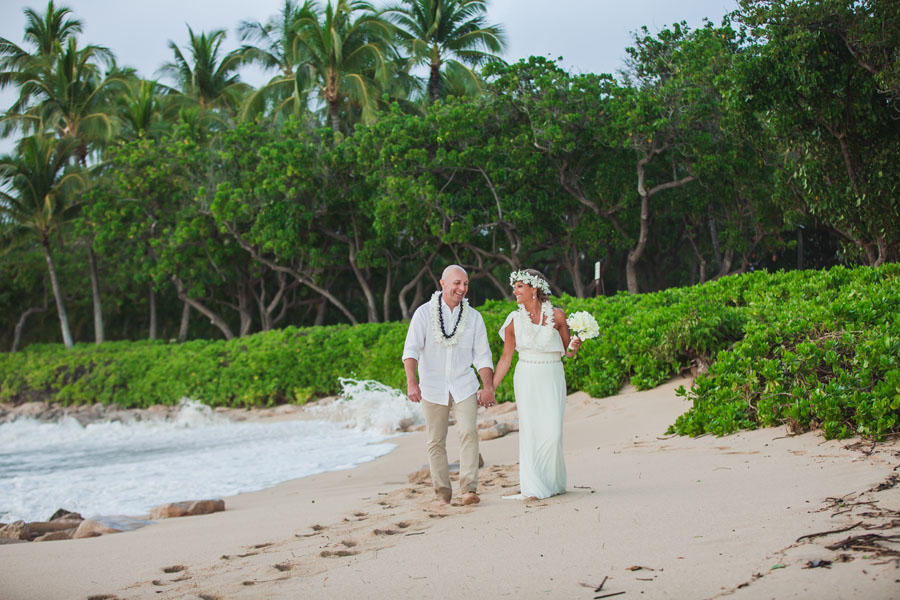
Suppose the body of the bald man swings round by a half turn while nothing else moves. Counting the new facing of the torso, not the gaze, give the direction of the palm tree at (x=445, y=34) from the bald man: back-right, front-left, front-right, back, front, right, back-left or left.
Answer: front

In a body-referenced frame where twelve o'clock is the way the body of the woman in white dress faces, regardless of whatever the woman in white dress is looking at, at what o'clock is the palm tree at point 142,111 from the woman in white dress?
The palm tree is roughly at 5 o'clock from the woman in white dress.

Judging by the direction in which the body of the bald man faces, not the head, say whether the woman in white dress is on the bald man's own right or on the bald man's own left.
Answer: on the bald man's own left

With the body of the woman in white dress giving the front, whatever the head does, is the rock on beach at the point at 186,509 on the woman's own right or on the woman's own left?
on the woman's own right

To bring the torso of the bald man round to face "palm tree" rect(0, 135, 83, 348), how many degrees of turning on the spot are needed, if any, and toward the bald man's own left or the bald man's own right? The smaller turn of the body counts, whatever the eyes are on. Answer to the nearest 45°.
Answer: approximately 135° to the bald man's own right

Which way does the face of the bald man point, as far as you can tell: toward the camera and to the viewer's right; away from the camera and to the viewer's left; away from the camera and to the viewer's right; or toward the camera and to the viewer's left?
toward the camera and to the viewer's right

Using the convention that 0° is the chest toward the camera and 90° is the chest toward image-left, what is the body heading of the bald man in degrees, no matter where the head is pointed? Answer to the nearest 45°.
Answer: approximately 0°

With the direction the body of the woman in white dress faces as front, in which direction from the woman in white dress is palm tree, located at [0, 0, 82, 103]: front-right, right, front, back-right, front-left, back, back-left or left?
back-right

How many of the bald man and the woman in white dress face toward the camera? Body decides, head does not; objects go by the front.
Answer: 2

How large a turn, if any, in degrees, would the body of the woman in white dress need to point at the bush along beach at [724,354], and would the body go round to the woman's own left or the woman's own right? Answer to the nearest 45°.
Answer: approximately 135° to the woman's own left

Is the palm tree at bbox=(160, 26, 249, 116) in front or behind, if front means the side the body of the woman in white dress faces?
behind
